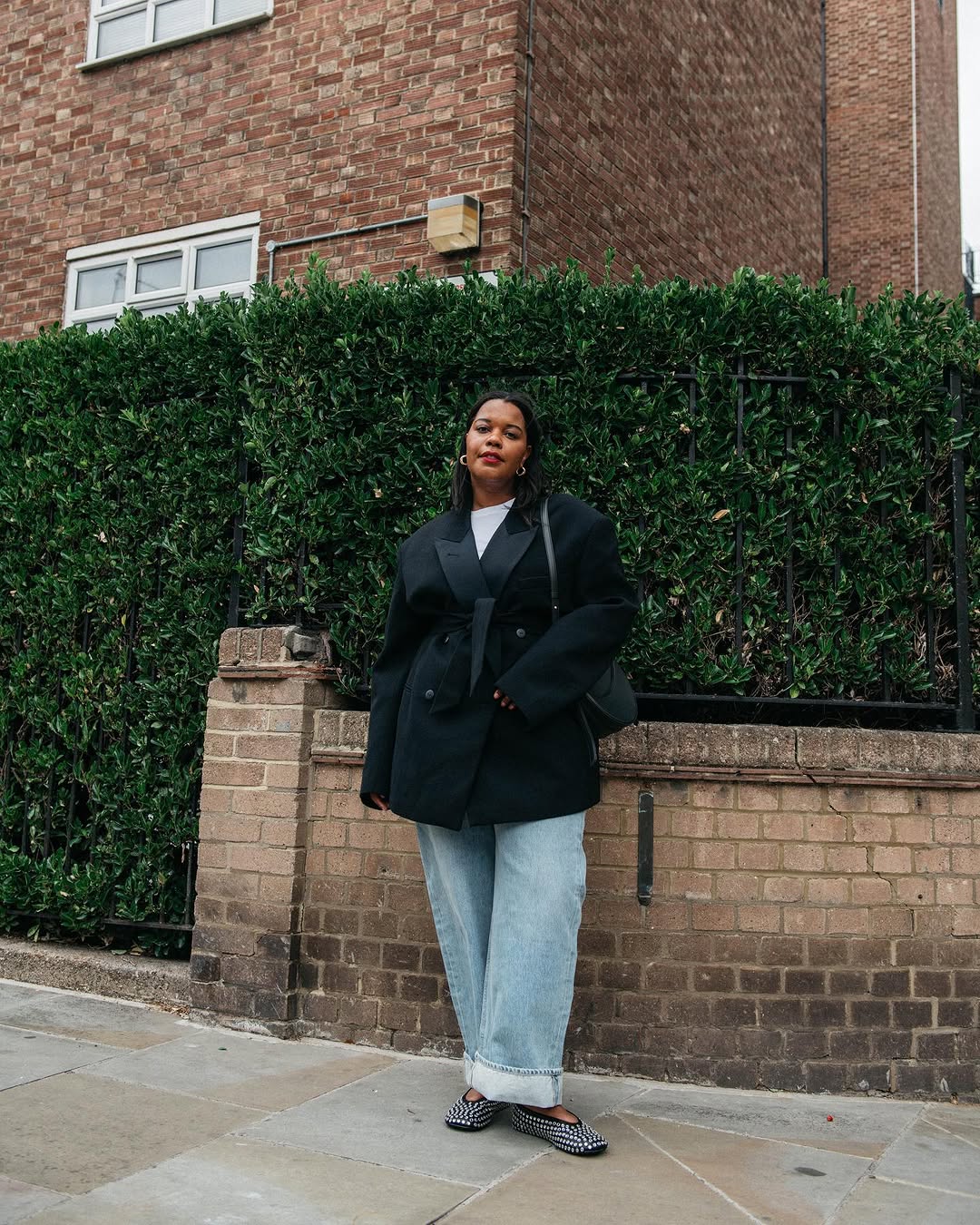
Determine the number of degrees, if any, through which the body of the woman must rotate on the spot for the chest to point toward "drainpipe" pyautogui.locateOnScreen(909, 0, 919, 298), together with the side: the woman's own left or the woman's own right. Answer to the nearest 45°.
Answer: approximately 135° to the woman's own left

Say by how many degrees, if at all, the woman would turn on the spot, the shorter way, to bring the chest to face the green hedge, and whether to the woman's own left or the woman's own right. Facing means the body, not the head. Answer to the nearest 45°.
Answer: approximately 180°

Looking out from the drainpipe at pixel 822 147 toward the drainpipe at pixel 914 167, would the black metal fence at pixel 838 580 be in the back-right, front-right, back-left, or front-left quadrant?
back-right

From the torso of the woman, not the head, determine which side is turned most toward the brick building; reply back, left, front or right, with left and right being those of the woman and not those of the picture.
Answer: back

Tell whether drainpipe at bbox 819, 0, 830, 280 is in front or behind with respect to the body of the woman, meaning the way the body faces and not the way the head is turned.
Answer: behind

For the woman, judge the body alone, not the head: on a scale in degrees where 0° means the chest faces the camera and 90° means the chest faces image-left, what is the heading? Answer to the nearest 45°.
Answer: approximately 0°
